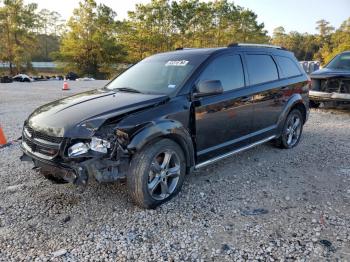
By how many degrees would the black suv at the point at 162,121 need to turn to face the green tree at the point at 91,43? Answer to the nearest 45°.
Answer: approximately 135° to its right

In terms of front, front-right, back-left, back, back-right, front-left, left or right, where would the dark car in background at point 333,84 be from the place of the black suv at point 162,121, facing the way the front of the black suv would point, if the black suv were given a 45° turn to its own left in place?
back-left

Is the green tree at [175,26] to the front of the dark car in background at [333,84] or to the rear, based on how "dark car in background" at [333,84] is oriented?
to the rear

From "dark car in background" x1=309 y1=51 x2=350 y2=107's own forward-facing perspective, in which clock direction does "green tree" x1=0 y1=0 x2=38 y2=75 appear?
The green tree is roughly at 4 o'clock from the dark car in background.

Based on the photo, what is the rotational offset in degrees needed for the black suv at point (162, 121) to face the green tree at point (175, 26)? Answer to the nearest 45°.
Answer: approximately 135° to its right

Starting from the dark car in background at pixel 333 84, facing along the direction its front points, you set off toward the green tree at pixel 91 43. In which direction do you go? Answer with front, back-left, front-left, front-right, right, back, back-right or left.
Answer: back-right

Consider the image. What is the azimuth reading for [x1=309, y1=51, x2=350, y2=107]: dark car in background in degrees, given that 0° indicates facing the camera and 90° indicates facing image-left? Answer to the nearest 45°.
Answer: approximately 0°

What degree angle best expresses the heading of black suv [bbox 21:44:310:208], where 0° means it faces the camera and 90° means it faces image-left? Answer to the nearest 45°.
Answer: approximately 45°
